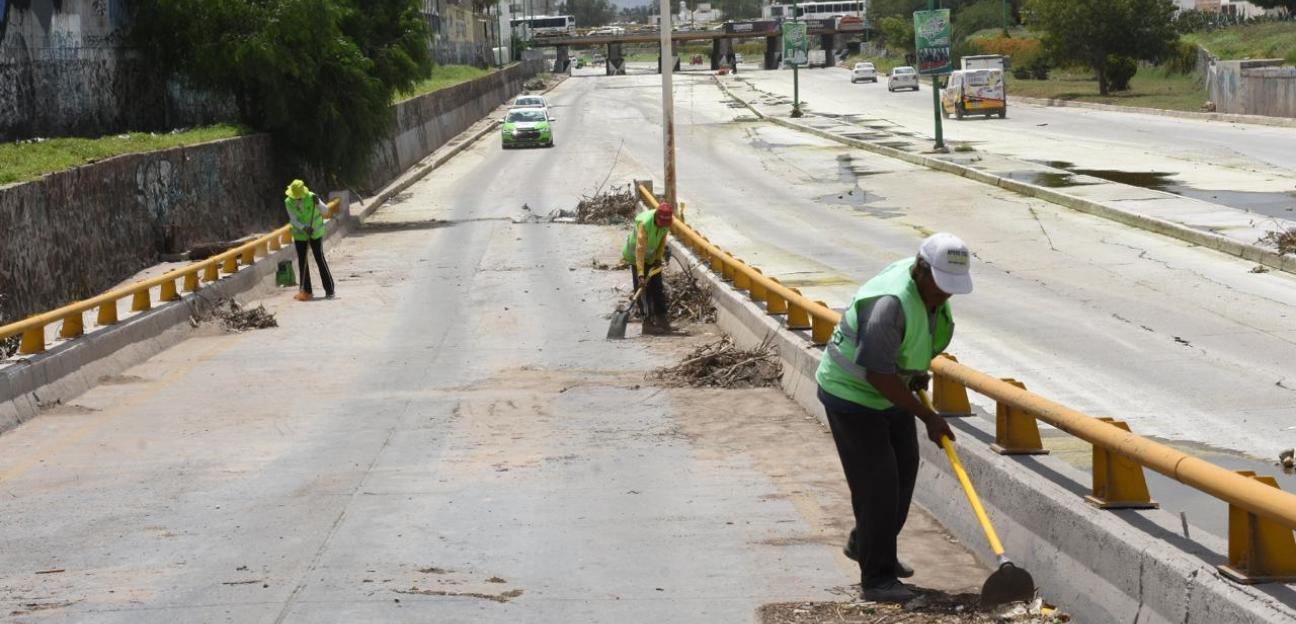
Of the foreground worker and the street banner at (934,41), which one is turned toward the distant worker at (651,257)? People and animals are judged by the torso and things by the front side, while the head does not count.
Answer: the street banner

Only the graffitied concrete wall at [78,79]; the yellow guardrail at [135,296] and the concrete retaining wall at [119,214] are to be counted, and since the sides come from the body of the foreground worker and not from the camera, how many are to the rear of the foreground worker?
3

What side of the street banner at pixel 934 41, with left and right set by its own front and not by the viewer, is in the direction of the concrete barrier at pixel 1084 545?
front

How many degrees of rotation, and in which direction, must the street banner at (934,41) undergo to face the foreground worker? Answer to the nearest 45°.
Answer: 0° — it already faces them

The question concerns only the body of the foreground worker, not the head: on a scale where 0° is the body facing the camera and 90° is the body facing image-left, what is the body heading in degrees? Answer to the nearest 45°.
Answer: approximately 315°

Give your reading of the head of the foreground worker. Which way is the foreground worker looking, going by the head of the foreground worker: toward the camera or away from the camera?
toward the camera

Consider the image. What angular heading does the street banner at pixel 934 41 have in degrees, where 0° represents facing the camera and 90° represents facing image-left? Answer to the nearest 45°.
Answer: approximately 0°

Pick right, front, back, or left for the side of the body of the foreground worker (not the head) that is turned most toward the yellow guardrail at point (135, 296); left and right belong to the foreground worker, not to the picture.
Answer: back

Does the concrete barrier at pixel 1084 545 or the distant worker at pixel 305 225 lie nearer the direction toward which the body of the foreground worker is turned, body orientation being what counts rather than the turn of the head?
the concrete barrier

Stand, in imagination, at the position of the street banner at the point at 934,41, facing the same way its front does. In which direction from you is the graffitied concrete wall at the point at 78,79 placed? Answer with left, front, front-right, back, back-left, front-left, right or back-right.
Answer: front-right

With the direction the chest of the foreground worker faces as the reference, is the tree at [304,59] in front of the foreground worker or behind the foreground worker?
behind
